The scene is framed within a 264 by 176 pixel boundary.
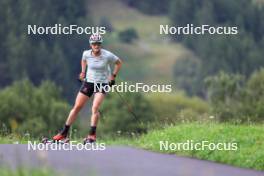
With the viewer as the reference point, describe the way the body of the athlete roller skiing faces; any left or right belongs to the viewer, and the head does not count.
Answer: facing the viewer and to the left of the viewer
